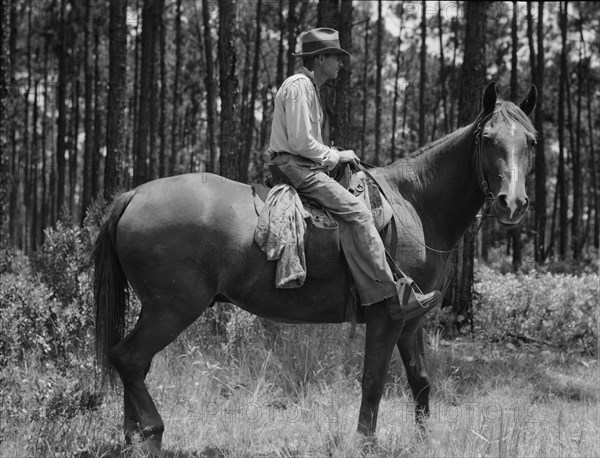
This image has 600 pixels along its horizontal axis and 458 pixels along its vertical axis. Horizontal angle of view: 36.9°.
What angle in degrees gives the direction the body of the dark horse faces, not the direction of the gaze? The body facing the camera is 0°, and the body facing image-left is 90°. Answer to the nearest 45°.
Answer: approximately 270°

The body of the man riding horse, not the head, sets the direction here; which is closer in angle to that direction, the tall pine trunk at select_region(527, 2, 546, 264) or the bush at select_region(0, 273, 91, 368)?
the tall pine trunk

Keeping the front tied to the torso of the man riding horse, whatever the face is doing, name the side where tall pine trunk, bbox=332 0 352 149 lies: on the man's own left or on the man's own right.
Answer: on the man's own left

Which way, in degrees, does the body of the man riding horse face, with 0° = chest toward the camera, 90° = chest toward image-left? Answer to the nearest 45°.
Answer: approximately 270°

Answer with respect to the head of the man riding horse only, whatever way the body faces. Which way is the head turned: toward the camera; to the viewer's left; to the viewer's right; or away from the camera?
to the viewer's right

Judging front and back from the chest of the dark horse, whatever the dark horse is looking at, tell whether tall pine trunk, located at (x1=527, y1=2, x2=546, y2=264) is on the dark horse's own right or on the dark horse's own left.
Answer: on the dark horse's own left

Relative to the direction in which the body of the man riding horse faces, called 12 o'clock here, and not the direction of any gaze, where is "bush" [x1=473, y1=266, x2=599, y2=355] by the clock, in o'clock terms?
The bush is roughly at 10 o'clock from the man riding horse.

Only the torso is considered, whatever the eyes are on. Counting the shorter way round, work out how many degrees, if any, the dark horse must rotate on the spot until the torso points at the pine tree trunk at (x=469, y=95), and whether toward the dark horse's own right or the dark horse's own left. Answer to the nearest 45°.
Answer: approximately 45° to the dark horse's own left
